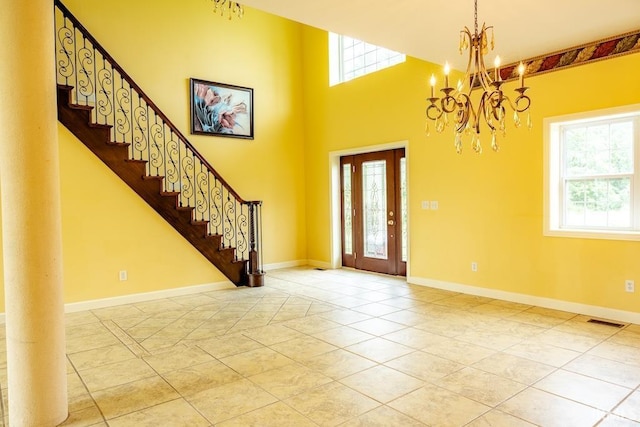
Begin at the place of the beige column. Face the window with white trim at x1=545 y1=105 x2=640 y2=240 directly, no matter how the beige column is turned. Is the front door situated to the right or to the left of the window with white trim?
left

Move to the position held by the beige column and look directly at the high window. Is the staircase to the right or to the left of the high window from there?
left

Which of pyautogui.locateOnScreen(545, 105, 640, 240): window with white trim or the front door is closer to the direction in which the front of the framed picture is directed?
the window with white trim

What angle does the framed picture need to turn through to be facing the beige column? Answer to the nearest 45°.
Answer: approximately 45° to its right

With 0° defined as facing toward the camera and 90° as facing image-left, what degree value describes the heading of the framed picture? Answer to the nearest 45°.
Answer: approximately 315°
